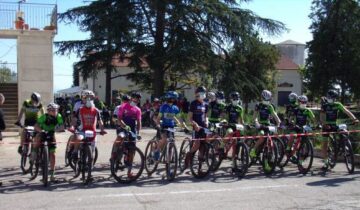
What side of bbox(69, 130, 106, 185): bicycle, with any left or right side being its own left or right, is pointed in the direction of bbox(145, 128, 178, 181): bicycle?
left

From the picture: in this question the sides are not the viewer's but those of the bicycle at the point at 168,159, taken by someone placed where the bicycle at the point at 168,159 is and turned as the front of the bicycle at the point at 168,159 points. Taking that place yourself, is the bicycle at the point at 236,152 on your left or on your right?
on your left

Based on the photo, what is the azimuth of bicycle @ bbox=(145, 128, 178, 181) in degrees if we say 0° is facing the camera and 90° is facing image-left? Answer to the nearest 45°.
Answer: approximately 315°

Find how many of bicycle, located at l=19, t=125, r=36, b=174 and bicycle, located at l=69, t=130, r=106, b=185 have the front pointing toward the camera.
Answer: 2

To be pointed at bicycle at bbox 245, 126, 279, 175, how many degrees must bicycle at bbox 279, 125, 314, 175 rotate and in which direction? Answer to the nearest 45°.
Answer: approximately 90° to its right

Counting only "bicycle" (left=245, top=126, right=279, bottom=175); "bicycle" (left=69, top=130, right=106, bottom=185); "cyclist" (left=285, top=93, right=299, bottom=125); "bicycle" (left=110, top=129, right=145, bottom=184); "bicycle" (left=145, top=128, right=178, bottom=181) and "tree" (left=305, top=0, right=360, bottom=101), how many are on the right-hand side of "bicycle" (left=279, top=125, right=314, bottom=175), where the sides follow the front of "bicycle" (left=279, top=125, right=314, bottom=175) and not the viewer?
4
